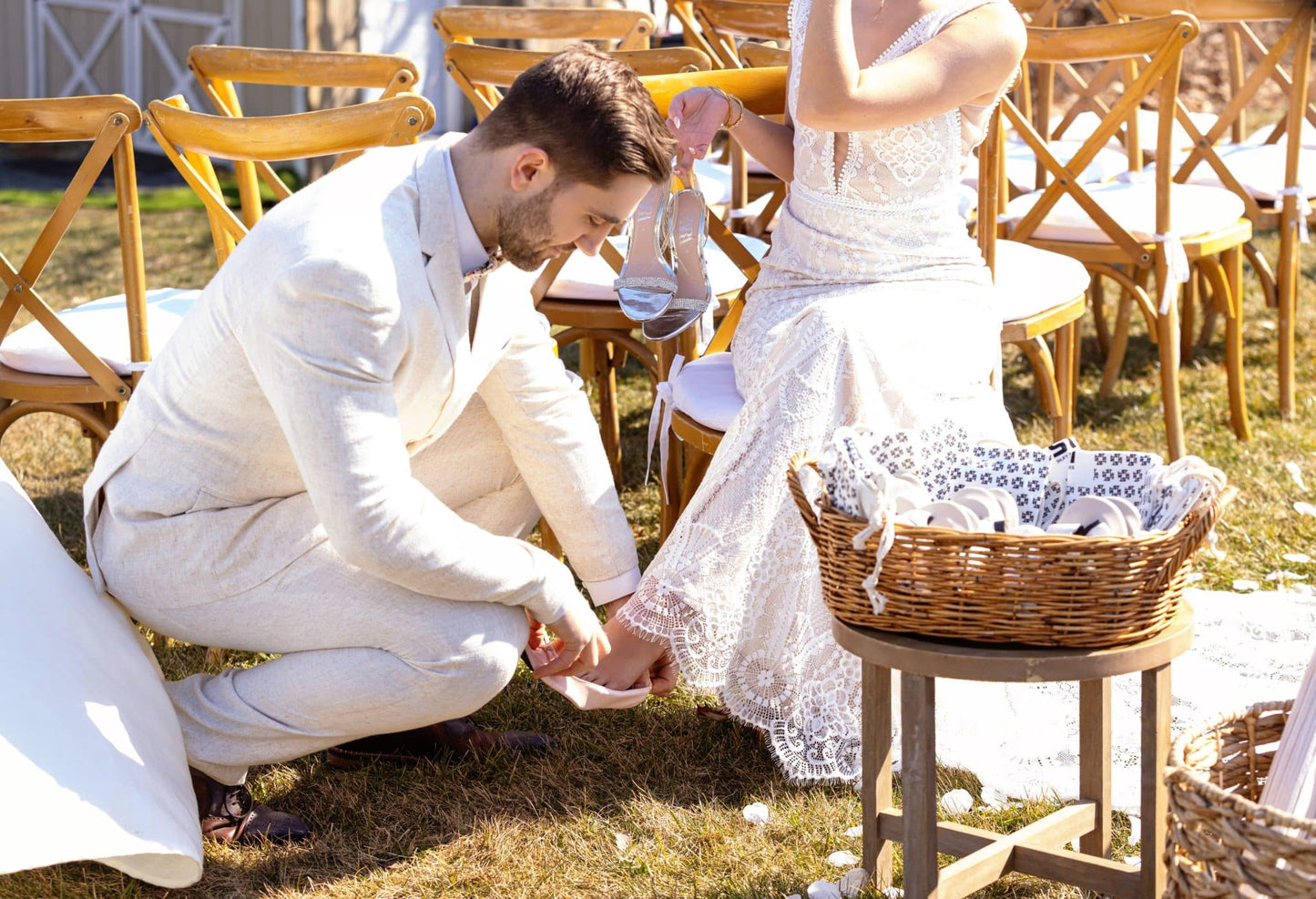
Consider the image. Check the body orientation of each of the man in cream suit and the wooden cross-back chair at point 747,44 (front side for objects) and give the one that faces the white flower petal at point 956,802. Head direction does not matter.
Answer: the man in cream suit

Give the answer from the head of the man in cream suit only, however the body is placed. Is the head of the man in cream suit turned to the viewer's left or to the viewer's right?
to the viewer's right
